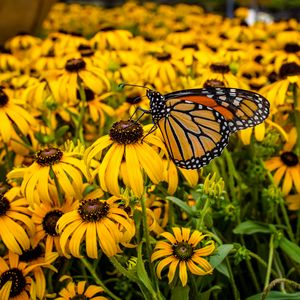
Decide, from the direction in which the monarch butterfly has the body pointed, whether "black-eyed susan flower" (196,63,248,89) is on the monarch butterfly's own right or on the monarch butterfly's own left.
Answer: on the monarch butterfly's own right

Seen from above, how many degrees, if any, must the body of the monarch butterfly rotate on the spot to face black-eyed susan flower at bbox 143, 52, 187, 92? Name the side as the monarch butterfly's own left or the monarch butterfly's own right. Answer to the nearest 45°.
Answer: approximately 90° to the monarch butterfly's own right

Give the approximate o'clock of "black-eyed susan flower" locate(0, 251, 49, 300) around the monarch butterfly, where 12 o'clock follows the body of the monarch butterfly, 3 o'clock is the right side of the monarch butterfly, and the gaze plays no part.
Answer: The black-eyed susan flower is roughly at 11 o'clock from the monarch butterfly.

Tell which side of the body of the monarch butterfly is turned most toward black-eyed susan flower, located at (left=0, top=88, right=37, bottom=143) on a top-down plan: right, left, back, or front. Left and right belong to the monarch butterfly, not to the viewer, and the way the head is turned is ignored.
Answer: front

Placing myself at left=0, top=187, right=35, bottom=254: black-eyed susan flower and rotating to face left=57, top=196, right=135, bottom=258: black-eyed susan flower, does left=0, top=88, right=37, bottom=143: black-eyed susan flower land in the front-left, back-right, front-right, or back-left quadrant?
back-left

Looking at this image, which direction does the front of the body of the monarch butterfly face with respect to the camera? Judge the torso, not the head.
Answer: to the viewer's left

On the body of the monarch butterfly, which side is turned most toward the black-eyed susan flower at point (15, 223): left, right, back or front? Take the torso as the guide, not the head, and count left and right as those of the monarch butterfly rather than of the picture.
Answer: front

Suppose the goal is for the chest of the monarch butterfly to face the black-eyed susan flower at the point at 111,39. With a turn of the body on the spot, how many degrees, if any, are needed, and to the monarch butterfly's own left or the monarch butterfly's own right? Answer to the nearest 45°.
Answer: approximately 90° to the monarch butterfly's own right

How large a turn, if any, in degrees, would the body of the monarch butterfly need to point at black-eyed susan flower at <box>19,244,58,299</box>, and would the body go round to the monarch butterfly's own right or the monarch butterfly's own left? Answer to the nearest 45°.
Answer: approximately 45° to the monarch butterfly's own left
